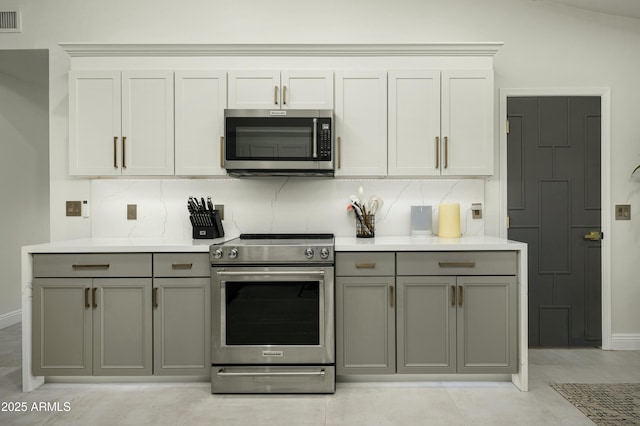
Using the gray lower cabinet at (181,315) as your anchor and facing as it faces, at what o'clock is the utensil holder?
The utensil holder is roughly at 9 o'clock from the gray lower cabinet.

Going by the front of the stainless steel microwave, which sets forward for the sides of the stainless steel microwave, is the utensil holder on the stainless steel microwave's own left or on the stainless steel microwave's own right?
on the stainless steel microwave's own left

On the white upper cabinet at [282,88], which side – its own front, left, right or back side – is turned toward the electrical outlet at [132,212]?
right

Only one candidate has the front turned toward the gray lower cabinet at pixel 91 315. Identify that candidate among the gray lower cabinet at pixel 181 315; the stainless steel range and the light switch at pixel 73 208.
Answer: the light switch

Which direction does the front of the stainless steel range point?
toward the camera

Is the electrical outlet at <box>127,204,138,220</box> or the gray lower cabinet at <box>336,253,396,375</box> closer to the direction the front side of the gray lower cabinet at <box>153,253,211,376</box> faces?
the gray lower cabinet

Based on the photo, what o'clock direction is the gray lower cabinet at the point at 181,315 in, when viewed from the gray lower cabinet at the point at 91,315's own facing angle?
the gray lower cabinet at the point at 181,315 is roughly at 10 o'clock from the gray lower cabinet at the point at 91,315.

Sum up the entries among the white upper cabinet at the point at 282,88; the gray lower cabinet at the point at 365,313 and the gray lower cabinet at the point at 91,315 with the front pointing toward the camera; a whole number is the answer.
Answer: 3

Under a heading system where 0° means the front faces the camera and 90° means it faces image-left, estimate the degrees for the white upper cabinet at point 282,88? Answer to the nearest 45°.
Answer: approximately 0°

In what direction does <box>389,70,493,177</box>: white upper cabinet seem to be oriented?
toward the camera

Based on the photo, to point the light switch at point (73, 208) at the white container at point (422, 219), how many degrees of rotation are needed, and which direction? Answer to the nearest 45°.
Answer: approximately 45° to its left

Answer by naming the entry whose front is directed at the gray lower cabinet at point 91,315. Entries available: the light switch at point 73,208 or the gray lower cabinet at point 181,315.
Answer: the light switch

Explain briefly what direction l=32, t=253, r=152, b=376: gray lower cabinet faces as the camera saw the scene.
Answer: facing the viewer

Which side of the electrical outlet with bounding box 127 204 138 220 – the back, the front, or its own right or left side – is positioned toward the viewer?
front
